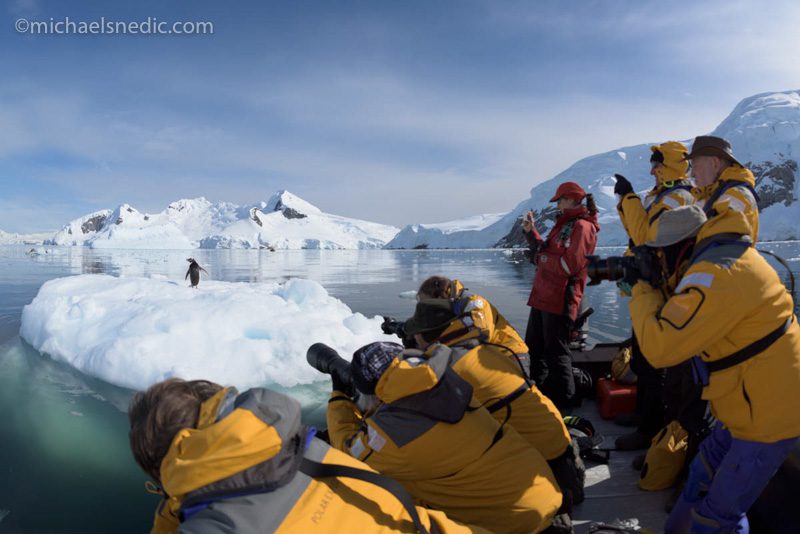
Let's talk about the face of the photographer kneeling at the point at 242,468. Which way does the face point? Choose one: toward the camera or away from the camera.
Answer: away from the camera

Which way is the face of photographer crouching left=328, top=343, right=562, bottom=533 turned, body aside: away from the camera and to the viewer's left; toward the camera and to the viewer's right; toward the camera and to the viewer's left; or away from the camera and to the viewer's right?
away from the camera and to the viewer's left

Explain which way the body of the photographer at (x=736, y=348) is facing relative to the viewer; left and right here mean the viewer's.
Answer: facing to the left of the viewer

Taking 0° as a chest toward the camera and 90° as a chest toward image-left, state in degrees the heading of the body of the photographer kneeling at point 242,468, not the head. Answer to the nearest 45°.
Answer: approximately 135°

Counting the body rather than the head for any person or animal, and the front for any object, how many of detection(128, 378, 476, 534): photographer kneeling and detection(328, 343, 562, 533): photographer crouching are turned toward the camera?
0

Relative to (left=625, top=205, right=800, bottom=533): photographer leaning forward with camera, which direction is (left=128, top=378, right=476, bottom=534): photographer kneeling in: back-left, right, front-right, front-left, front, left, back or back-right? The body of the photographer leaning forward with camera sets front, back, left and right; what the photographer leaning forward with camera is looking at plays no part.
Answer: front-left

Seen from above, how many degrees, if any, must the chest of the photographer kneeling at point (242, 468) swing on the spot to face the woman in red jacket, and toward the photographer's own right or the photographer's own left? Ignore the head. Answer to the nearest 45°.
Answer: approximately 90° to the photographer's own right

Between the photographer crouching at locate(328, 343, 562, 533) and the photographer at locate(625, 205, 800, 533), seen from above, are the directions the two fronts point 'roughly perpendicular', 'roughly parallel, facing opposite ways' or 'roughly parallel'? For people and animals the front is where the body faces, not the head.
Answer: roughly parallel

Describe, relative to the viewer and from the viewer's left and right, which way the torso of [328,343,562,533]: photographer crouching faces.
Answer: facing away from the viewer and to the left of the viewer

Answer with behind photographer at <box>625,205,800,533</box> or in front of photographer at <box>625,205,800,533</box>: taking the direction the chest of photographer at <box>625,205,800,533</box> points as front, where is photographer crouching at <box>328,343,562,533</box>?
in front

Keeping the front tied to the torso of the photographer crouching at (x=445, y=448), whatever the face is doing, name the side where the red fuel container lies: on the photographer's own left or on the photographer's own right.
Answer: on the photographer's own right
